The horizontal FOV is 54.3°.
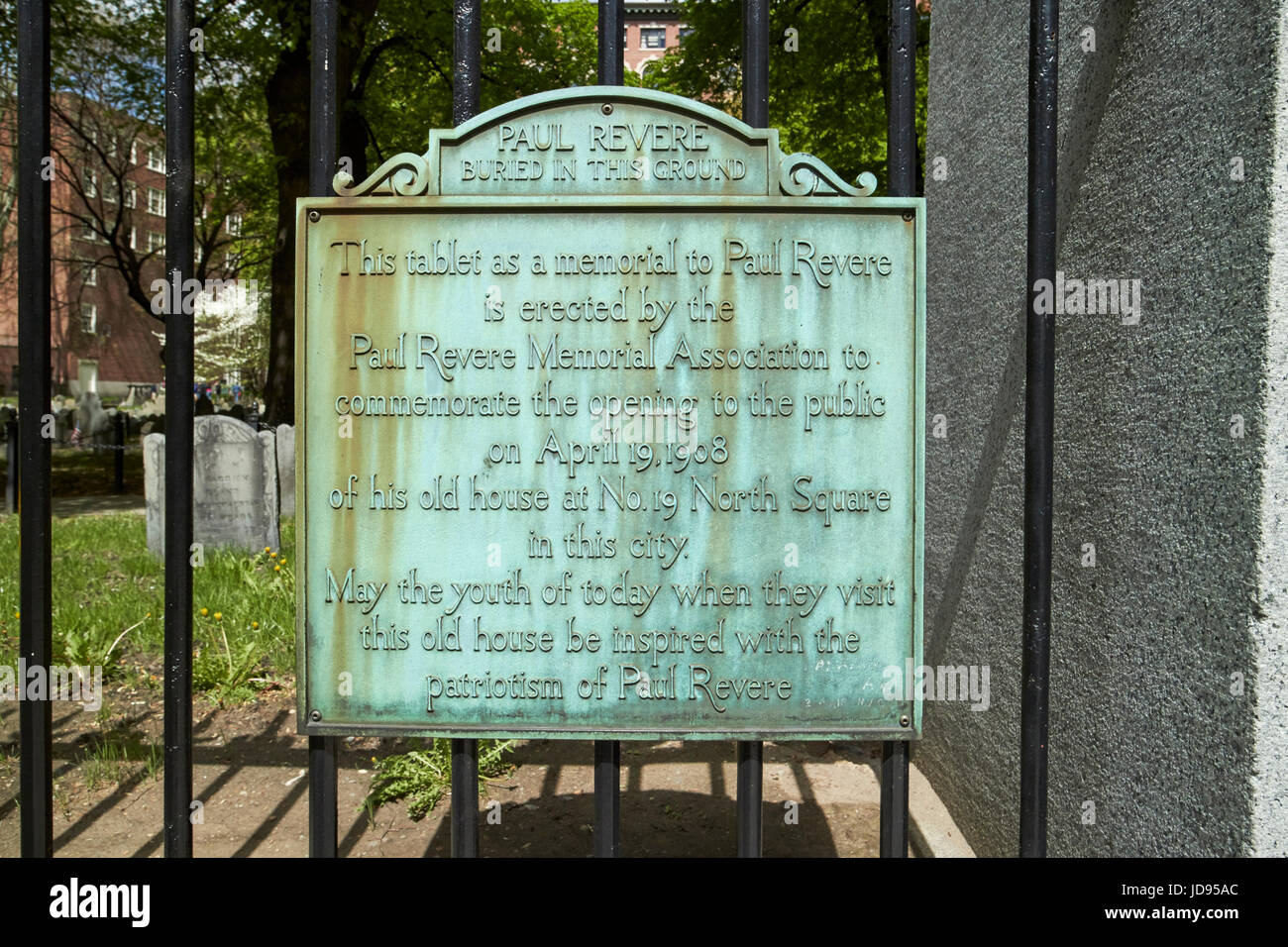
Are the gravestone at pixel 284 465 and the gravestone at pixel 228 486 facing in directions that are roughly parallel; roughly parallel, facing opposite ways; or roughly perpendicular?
roughly parallel

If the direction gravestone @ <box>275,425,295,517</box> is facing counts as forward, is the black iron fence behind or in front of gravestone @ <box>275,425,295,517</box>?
in front

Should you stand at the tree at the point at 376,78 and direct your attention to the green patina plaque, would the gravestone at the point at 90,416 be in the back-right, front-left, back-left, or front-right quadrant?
back-right

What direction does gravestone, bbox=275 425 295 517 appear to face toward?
toward the camera

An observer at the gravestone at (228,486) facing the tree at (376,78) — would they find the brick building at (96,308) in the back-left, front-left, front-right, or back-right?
front-left

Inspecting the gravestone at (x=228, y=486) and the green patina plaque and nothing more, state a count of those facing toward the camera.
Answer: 2

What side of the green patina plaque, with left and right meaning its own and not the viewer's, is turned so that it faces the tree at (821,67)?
back

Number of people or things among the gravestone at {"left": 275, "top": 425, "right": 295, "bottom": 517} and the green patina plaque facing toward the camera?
2

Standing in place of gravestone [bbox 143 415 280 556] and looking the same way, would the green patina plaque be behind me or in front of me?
in front

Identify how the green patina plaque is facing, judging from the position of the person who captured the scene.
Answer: facing the viewer

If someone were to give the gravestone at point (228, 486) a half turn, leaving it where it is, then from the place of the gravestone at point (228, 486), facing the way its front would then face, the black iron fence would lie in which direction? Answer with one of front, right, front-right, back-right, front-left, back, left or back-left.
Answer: back

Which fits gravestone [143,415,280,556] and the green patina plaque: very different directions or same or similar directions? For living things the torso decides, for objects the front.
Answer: same or similar directions

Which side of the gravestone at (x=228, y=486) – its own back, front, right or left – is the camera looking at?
front
